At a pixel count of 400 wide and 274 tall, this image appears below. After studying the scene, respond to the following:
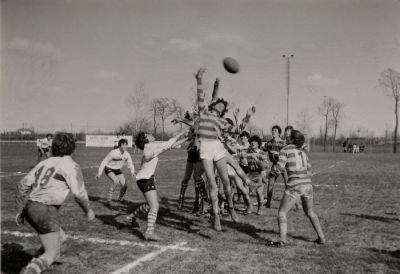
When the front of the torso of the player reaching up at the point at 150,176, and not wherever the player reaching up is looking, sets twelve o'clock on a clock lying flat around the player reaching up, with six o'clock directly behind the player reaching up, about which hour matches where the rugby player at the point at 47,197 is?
The rugby player is roughly at 4 o'clock from the player reaching up.

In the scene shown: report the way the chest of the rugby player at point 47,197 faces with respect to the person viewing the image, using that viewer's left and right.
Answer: facing away from the viewer and to the right of the viewer

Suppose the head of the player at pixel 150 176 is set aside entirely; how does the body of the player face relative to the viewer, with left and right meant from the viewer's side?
facing to the right of the viewer

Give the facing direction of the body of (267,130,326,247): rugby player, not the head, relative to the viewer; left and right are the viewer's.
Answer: facing away from the viewer and to the left of the viewer

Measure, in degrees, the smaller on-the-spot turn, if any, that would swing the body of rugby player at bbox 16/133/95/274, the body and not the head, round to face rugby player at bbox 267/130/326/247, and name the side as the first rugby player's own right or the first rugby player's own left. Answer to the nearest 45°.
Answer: approximately 45° to the first rugby player's own right

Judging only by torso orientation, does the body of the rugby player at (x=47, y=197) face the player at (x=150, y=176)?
yes

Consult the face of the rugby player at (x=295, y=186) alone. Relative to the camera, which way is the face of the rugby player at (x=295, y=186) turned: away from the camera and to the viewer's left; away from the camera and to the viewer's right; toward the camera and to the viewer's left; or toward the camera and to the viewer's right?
away from the camera and to the viewer's left

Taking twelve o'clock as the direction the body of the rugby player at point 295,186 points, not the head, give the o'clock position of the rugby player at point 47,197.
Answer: the rugby player at point 47,197 is roughly at 9 o'clock from the rugby player at point 295,186.
